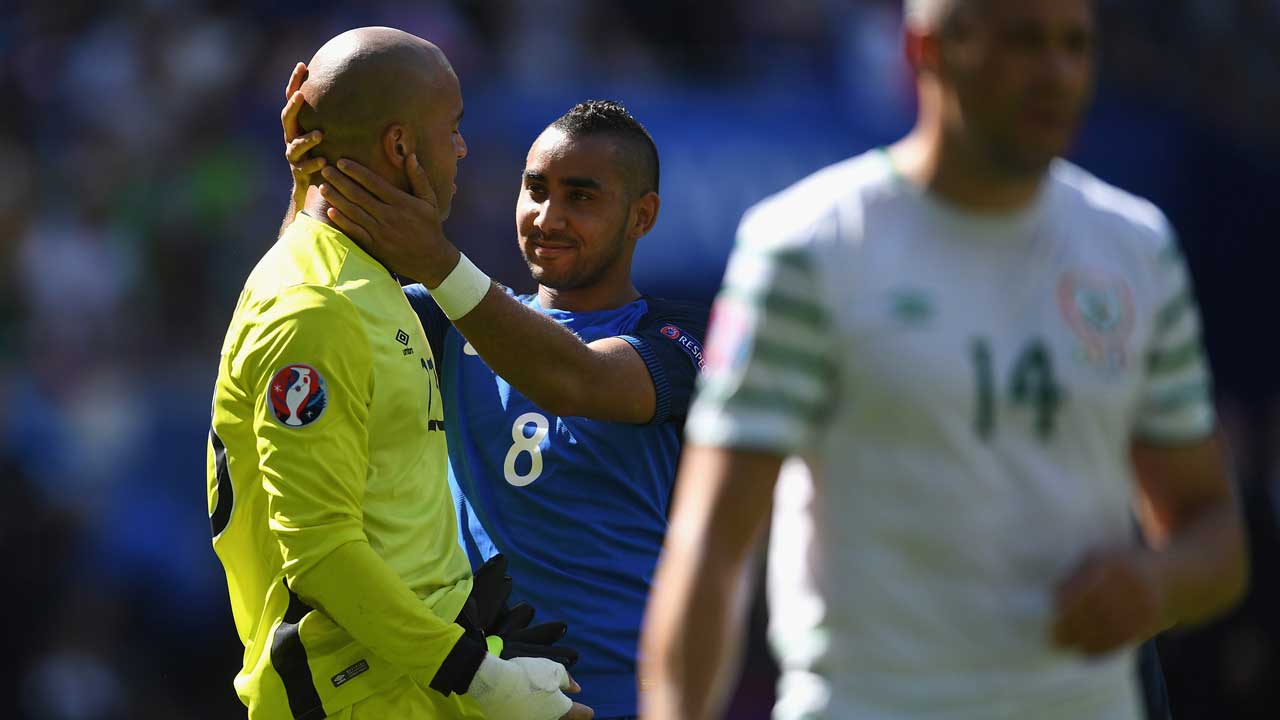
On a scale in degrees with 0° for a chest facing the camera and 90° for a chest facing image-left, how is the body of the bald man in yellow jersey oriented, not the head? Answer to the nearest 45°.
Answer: approximately 270°

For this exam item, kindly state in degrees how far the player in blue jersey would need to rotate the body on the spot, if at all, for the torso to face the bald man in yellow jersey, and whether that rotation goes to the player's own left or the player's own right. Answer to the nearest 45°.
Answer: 0° — they already face them

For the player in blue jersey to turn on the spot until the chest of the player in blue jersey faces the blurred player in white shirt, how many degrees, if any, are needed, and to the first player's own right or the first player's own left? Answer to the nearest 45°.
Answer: approximately 45° to the first player's own left

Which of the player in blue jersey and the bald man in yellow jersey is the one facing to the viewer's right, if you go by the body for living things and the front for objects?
the bald man in yellow jersey

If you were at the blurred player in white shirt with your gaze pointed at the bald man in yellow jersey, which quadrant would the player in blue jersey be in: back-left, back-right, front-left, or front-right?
front-right

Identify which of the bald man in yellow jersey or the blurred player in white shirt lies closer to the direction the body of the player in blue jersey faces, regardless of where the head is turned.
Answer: the bald man in yellow jersey

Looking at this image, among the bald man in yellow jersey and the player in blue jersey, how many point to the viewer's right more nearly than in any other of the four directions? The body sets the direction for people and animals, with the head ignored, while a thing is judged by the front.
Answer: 1

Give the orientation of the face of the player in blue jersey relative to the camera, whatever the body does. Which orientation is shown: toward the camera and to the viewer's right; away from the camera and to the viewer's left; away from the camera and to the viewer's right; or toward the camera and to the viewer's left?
toward the camera and to the viewer's left

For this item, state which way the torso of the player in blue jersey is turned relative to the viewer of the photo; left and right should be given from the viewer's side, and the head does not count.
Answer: facing the viewer and to the left of the viewer

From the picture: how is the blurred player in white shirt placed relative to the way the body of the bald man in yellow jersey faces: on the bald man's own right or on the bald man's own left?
on the bald man's own right
